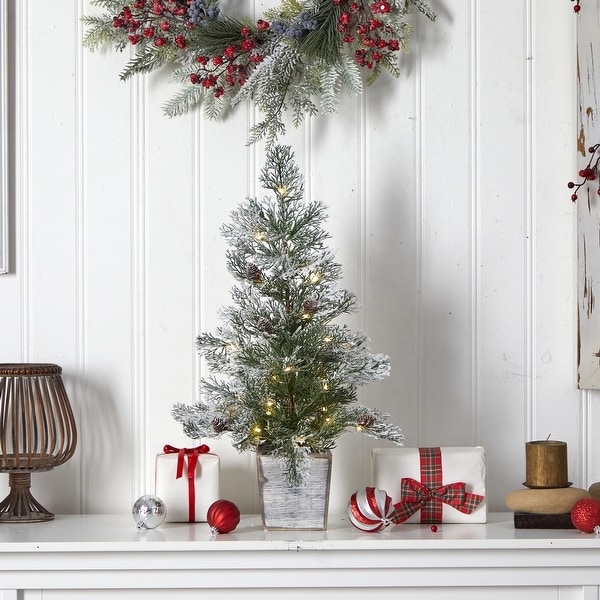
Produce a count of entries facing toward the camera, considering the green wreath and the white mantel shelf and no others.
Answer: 2

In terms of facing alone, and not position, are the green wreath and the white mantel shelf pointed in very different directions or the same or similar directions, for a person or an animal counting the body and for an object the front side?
same or similar directions

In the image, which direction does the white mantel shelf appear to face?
toward the camera
